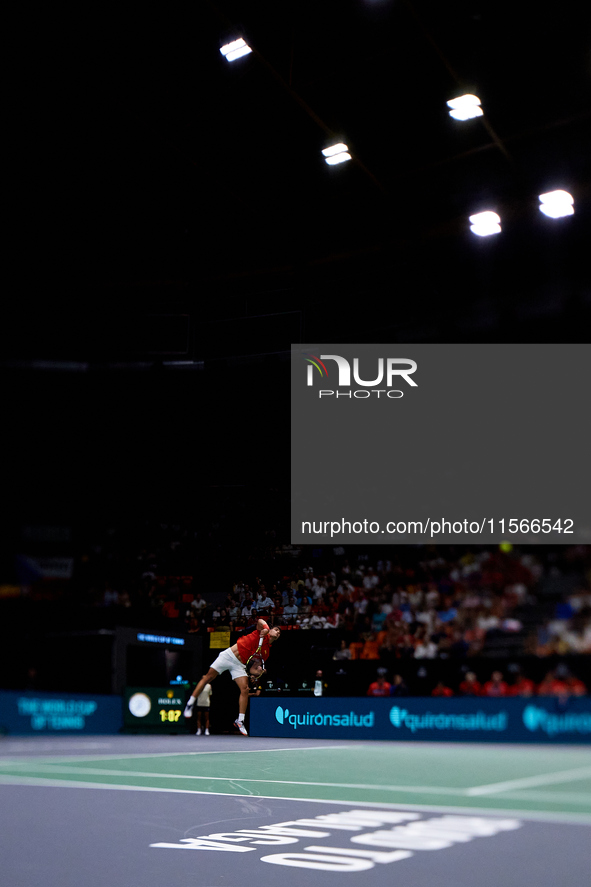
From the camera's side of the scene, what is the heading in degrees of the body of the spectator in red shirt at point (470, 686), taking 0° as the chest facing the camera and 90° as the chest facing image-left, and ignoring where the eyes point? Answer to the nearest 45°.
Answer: approximately 0°

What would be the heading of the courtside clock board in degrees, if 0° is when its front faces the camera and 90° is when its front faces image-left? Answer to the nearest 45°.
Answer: approximately 0°

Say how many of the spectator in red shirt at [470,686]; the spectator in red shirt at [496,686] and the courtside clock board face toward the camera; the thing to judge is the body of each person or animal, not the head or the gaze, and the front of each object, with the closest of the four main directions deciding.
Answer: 3
